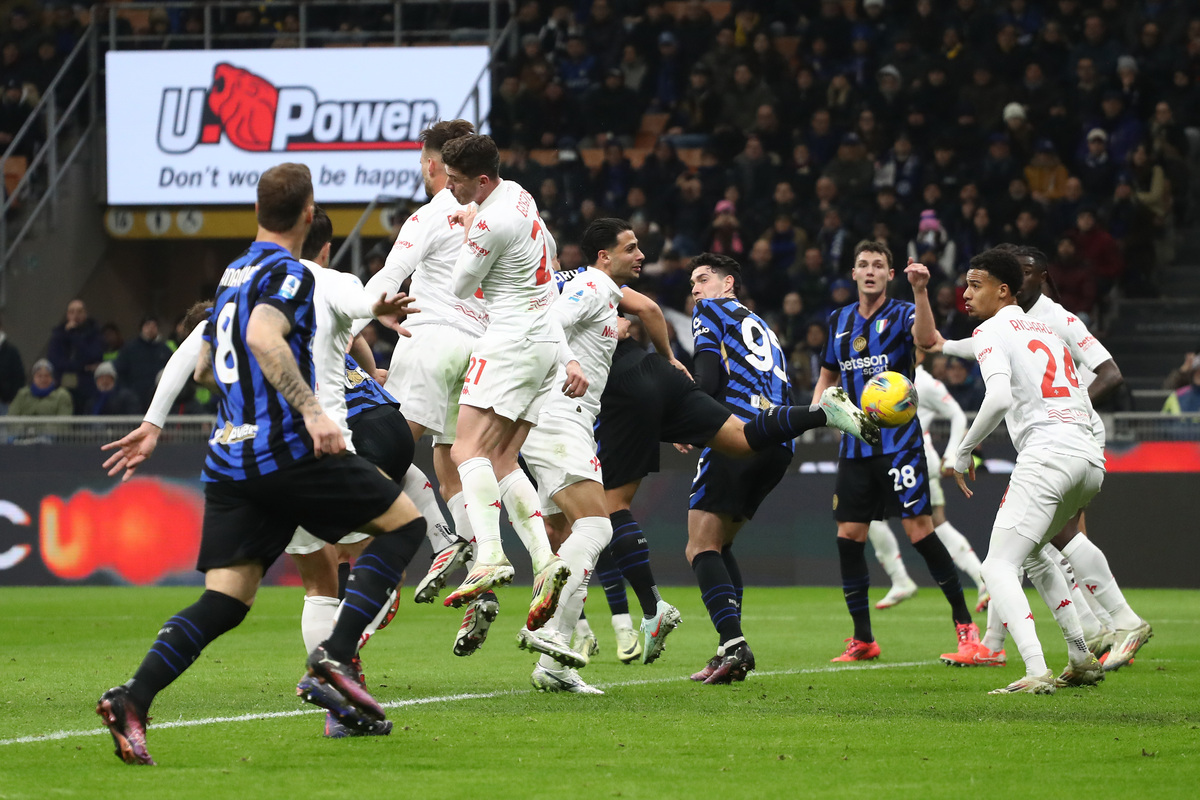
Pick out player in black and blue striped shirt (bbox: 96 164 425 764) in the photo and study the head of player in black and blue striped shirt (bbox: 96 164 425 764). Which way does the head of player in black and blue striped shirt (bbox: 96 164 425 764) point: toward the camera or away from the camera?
away from the camera

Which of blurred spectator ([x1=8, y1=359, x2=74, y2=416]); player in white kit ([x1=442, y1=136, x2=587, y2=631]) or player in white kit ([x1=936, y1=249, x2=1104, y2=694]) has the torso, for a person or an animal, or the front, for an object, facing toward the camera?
the blurred spectator

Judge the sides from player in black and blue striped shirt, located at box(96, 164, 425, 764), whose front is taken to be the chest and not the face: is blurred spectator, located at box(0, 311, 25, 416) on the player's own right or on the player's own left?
on the player's own left

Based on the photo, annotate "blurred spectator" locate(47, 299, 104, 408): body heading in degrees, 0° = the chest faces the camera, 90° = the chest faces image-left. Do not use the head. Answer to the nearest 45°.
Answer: approximately 0°

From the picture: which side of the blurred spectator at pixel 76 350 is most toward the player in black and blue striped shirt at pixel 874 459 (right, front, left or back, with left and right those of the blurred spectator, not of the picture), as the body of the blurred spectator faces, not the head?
front

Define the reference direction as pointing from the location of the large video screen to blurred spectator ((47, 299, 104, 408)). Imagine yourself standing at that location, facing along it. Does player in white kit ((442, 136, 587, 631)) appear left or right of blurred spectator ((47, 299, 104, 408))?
left

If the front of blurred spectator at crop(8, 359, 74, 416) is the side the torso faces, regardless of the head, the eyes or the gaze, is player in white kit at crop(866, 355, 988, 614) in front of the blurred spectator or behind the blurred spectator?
in front

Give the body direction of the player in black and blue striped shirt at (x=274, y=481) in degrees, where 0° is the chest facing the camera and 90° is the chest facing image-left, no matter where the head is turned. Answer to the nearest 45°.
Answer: approximately 225°
